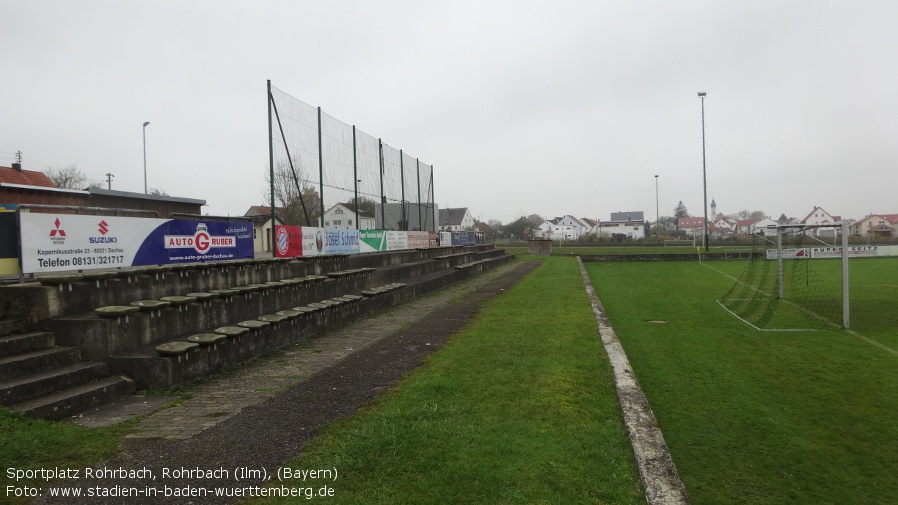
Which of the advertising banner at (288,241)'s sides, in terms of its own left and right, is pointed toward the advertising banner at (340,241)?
left

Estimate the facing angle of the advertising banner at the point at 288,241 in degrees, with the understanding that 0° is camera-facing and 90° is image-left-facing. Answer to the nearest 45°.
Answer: approximately 315°

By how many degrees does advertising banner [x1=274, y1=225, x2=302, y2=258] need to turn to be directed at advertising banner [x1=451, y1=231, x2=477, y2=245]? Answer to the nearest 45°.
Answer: approximately 90° to its left

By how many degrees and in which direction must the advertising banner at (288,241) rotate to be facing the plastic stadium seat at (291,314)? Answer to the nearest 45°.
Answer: approximately 45° to its right

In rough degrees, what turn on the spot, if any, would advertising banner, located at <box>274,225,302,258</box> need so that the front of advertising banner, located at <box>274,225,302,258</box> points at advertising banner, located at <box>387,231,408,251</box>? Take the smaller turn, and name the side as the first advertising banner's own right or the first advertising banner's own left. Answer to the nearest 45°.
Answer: approximately 90° to the first advertising banner's own left
